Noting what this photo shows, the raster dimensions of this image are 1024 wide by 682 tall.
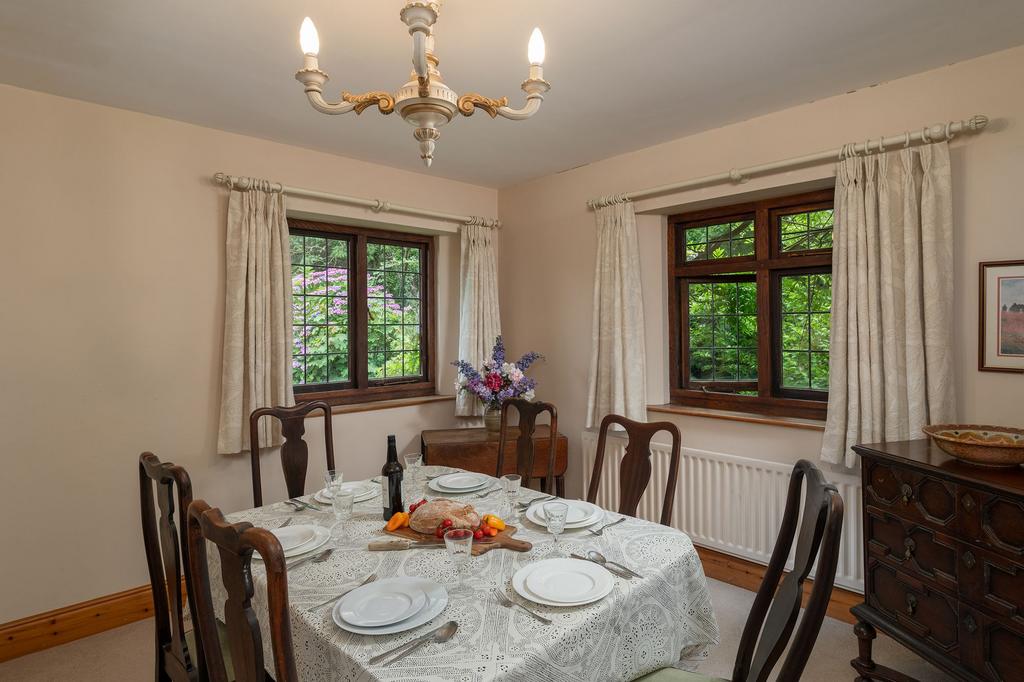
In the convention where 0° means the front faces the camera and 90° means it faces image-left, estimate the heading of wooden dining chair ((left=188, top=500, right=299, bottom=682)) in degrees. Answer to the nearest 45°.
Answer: approximately 225°

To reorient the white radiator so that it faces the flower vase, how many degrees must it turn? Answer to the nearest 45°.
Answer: approximately 45° to its right

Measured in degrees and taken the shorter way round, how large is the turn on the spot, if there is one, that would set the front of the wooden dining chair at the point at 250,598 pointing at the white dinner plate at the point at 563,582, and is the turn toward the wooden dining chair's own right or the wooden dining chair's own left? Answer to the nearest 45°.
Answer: approximately 45° to the wooden dining chair's own right

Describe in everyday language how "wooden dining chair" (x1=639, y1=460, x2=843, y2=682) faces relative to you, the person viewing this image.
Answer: facing to the left of the viewer

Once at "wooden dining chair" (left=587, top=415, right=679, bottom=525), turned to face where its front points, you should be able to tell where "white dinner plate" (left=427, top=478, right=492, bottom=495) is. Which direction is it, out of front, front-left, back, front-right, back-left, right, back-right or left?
front-right

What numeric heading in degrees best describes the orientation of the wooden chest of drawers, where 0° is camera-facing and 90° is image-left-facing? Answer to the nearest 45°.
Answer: approximately 45°
